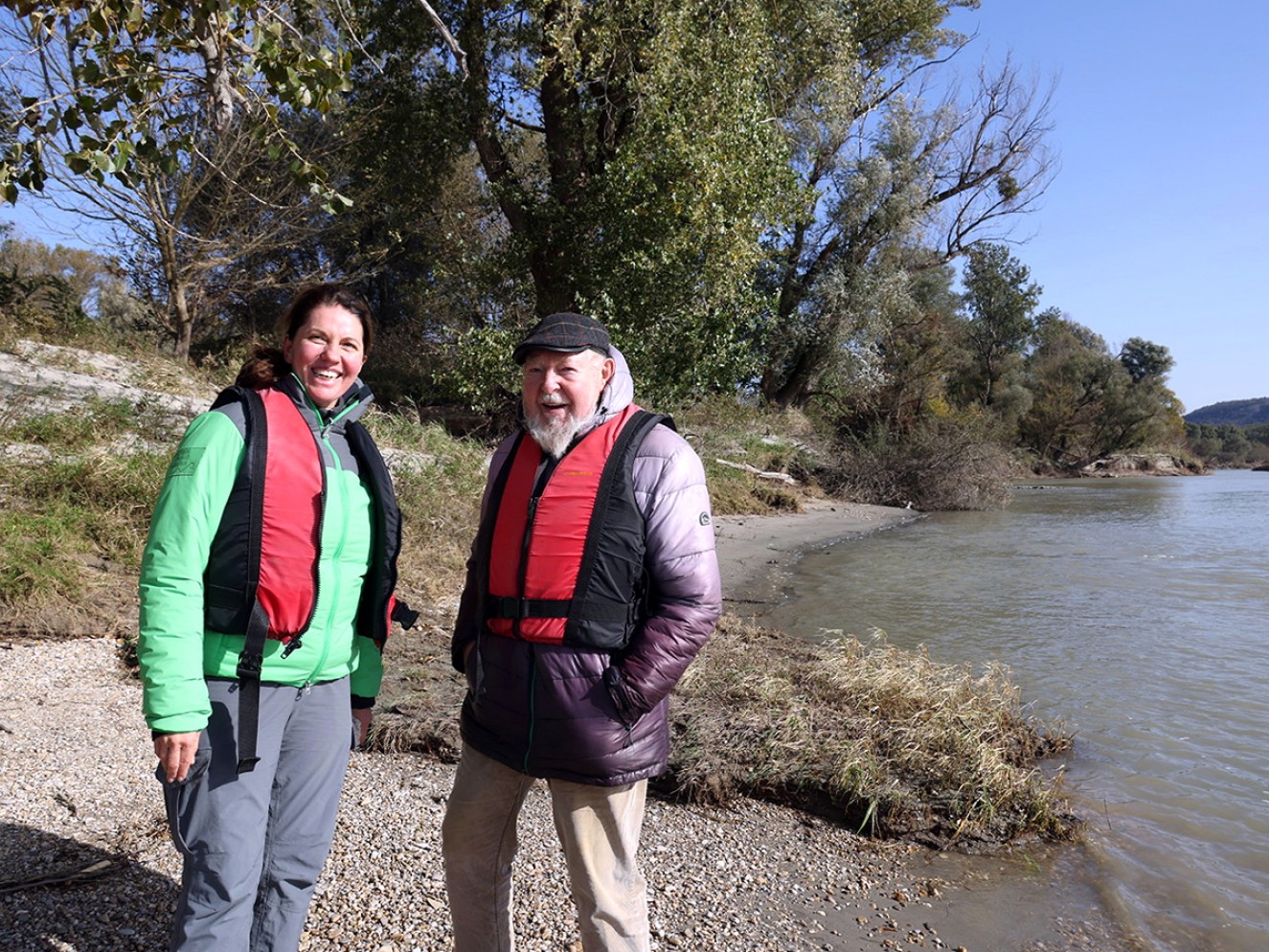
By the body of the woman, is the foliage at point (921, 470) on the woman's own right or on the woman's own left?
on the woman's own left

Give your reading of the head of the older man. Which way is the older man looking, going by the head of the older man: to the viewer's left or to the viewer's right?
to the viewer's left

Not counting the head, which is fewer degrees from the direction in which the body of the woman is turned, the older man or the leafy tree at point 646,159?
the older man

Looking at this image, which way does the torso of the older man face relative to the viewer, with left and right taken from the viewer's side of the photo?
facing the viewer and to the left of the viewer

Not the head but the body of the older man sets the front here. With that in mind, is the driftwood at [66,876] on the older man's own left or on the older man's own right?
on the older man's own right

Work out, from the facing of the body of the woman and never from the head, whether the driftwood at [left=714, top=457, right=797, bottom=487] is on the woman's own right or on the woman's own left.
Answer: on the woman's own left

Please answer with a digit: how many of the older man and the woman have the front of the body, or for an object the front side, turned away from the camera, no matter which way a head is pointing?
0

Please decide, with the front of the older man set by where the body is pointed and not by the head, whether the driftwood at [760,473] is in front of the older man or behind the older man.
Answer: behind

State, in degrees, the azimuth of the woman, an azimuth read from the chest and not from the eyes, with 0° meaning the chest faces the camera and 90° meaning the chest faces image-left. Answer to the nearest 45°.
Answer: approximately 315°

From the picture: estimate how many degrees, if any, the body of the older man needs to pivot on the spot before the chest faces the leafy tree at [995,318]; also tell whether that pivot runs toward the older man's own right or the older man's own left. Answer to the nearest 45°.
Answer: approximately 180°

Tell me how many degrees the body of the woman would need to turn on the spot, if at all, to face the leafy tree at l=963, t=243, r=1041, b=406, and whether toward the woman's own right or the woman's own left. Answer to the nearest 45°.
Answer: approximately 90° to the woman's own left

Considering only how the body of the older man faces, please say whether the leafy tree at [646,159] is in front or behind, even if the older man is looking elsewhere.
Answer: behind
